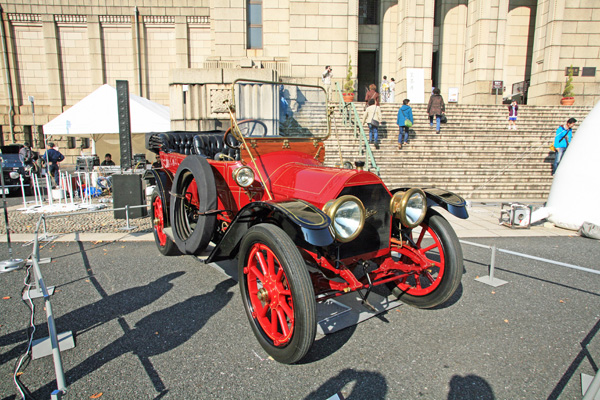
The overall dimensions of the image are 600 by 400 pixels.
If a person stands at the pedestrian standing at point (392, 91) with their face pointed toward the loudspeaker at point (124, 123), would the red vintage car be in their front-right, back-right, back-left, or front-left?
front-left

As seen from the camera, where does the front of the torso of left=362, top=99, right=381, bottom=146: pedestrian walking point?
away from the camera

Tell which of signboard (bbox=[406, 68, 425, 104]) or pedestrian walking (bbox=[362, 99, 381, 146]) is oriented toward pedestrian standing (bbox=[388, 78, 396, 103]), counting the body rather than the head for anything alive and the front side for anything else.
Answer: pedestrian walking (bbox=[362, 99, 381, 146])

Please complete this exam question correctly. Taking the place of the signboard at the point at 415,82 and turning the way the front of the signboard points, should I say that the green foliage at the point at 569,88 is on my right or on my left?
on my left

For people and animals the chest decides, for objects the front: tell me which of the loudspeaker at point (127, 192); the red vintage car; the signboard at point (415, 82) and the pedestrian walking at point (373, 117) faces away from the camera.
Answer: the pedestrian walking

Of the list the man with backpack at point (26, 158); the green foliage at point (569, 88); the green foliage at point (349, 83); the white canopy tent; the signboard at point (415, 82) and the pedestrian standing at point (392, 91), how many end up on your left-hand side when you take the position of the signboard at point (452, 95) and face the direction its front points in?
1

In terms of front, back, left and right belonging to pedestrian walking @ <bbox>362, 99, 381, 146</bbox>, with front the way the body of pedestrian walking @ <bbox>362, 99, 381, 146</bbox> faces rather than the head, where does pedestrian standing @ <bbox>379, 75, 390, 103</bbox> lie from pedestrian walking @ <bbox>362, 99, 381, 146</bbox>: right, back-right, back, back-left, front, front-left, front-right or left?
front

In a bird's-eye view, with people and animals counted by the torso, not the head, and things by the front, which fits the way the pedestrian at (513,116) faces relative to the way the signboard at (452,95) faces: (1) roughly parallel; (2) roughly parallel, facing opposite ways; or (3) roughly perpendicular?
roughly parallel

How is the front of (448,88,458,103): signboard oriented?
toward the camera

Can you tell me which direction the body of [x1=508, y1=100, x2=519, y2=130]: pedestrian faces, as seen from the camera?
toward the camera

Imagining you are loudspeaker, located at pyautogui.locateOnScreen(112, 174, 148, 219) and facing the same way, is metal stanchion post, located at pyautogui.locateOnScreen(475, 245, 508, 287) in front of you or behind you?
in front

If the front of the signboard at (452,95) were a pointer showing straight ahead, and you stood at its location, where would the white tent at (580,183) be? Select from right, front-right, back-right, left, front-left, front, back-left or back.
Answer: front

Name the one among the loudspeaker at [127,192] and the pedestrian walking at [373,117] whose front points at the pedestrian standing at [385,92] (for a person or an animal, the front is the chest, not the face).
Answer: the pedestrian walking at [373,117]

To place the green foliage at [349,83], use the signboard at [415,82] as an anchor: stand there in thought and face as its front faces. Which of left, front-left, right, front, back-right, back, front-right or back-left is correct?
front-right

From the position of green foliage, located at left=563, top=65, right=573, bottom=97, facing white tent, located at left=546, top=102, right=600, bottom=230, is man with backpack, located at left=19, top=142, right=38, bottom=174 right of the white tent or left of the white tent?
right

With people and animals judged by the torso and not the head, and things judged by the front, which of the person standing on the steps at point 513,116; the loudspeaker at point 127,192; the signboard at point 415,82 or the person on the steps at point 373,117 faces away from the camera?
the person on the steps at point 373,117
